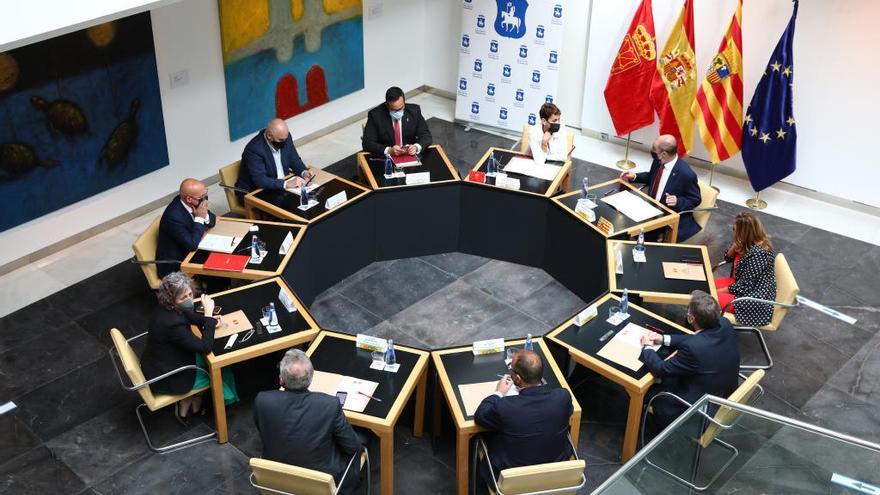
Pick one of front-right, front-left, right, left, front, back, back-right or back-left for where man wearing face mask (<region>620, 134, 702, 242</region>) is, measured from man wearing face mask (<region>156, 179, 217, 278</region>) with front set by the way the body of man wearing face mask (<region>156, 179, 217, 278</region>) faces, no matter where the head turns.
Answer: front

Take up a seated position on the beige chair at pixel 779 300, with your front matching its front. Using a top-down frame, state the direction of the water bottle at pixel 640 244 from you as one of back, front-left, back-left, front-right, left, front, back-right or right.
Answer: front

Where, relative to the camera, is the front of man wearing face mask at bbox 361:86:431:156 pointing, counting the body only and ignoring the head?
toward the camera

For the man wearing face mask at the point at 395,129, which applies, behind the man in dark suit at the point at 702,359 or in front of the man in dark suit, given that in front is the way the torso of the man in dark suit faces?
in front

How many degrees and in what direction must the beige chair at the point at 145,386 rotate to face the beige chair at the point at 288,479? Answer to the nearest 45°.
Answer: approximately 90° to its right

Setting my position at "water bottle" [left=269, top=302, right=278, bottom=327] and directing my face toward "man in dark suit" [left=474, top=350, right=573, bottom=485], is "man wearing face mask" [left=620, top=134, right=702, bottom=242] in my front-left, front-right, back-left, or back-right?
front-left

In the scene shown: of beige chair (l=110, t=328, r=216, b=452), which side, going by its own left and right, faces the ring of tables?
front

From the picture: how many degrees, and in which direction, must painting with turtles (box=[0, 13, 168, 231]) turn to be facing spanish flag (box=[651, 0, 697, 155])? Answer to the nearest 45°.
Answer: approximately 45° to its left

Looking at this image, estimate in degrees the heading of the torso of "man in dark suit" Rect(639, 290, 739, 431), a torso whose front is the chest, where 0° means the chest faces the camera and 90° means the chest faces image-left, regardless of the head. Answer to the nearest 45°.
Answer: approximately 135°

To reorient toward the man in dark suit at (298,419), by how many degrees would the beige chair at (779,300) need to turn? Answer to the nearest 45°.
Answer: approximately 45° to its left

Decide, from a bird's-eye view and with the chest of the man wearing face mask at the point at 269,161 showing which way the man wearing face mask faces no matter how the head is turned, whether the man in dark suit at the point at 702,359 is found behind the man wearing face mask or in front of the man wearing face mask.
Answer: in front

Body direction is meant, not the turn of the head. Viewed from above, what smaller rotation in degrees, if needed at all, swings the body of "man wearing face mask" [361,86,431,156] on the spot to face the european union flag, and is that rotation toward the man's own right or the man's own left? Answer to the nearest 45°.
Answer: approximately 90° to the man's own left

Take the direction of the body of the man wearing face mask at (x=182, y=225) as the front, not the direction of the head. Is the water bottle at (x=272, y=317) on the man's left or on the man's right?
on the man's right

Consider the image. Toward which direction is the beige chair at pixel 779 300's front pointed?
to the viewer's left

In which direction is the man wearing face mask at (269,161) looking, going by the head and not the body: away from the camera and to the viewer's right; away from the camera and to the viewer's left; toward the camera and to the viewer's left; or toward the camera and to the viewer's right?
toward the camera and to the viewer's right

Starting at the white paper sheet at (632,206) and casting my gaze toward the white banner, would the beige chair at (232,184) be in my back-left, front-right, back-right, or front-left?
front-left

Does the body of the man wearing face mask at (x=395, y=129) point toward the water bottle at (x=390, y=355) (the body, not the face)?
yes

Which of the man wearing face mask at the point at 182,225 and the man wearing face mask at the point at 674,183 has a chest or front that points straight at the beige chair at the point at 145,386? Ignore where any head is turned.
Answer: the man wearing face mask at the point at 674,183

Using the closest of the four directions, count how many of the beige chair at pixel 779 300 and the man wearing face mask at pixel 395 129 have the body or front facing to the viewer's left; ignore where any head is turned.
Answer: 1

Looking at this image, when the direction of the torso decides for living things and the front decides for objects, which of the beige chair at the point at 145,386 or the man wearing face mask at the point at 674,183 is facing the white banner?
the beige chair

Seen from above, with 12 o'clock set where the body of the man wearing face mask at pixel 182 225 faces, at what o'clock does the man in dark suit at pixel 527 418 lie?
The man in dark suit is roughly at 2 o'clock from the man wearing face mask.

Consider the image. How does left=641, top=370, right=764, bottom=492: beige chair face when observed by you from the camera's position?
facing away from the viewer and to the left of the viewer
